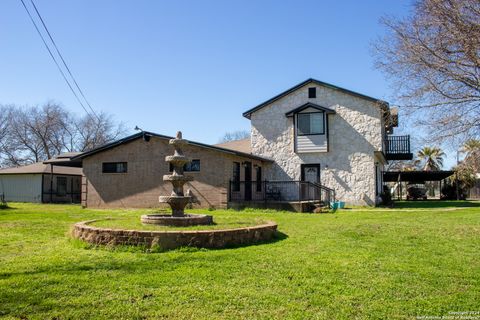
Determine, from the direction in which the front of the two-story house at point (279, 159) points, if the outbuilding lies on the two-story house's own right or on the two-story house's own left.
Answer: on the two-story house's own right

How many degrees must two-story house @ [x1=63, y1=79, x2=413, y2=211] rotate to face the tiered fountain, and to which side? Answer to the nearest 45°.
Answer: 0° — it already faces it

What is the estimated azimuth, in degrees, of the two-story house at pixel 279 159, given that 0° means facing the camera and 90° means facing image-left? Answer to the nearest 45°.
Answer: approximately 0°

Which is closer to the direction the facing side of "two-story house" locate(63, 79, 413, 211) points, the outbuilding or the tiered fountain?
the tiered fountain

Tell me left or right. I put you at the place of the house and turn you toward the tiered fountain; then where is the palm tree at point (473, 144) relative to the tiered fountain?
left
